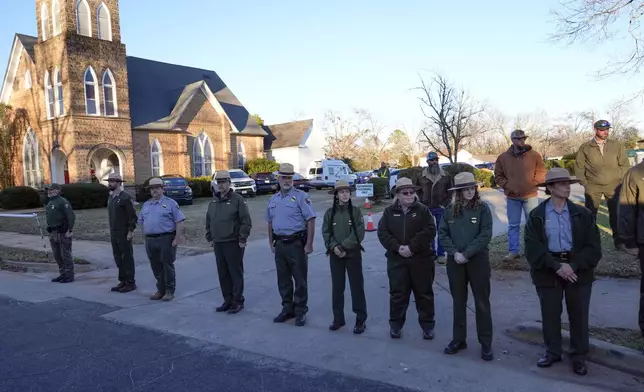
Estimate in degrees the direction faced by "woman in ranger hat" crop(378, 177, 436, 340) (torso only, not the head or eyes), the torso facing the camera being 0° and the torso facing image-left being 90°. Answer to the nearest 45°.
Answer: approximately 0°

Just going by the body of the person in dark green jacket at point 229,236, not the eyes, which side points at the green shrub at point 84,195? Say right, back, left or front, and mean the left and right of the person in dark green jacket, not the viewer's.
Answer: right

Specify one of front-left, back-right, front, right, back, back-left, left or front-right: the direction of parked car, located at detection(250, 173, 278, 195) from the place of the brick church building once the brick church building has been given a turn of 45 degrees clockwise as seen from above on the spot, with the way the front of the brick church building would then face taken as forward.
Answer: back

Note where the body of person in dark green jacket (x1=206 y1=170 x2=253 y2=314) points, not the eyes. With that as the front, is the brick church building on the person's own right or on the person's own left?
on the person's own right

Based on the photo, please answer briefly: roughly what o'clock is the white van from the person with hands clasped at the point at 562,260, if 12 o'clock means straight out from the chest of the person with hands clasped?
The white van is roughly at 5 o'clock from the person with hands clasped.

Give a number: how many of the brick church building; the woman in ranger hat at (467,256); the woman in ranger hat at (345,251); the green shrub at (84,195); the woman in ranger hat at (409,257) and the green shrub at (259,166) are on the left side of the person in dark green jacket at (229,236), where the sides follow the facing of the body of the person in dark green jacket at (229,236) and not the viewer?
3

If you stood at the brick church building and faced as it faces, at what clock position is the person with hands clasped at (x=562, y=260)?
The person with hands clasped is roughly at 10 o'clock from the brick church building.

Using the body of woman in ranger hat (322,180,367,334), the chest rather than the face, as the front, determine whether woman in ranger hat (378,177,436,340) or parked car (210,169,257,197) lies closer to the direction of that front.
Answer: the woman in ranger hat

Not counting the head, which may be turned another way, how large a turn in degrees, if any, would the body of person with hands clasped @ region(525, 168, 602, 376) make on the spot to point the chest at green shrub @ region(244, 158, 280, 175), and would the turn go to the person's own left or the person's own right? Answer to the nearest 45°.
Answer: approximately 135° to the person's own right

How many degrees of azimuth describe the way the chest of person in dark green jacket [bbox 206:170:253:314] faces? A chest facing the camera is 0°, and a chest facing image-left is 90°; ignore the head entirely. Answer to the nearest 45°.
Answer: approximately 45°

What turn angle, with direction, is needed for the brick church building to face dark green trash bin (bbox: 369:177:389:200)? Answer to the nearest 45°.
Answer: approximately 90° to its left

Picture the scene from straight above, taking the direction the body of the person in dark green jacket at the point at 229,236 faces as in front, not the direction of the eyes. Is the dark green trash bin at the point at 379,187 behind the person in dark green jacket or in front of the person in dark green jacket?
behind
